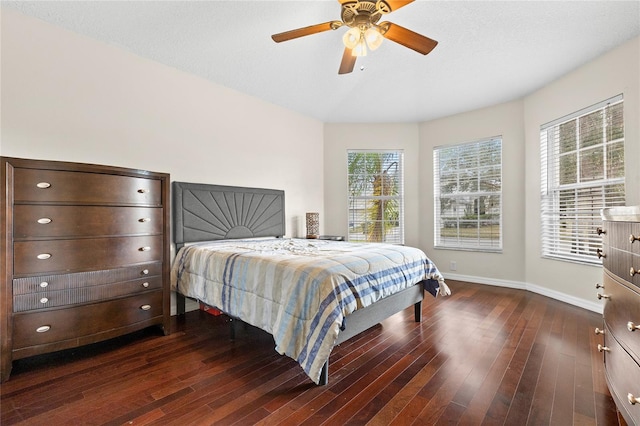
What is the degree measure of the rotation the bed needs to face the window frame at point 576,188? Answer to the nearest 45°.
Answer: approximately 45° to its left

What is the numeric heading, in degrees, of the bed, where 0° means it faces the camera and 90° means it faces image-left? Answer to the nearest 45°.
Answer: approximately 315°

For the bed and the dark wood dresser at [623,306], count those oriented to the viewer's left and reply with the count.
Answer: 1

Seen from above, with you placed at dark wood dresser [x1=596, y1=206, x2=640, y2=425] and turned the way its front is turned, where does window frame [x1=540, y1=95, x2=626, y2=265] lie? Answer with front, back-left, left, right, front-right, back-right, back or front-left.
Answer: right

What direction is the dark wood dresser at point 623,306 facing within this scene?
to the viewer's left

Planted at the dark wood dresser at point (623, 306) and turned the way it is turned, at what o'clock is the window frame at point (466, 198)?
The window frame is roughly at 2 o'clock from the dark wood dresser.
